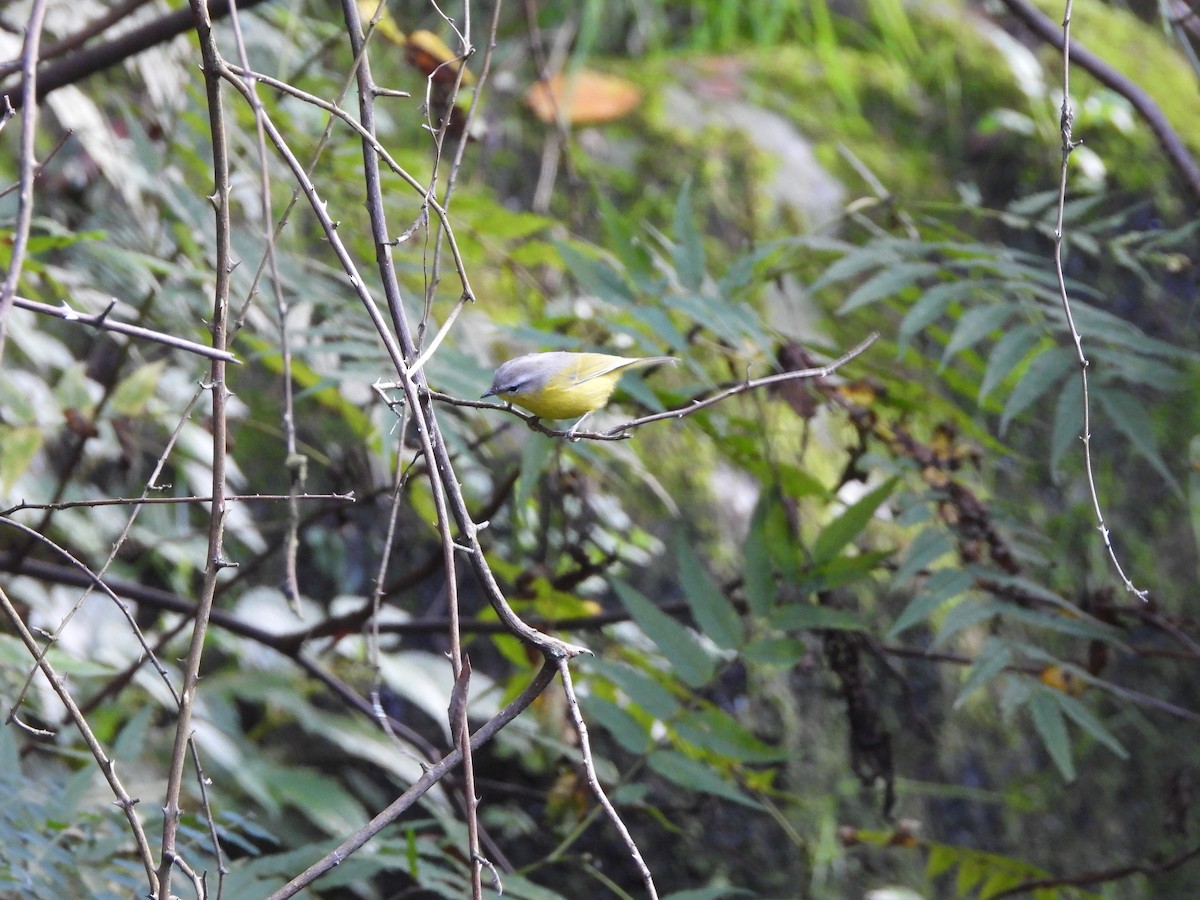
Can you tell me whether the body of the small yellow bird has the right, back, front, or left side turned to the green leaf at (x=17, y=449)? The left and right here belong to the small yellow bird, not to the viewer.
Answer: front

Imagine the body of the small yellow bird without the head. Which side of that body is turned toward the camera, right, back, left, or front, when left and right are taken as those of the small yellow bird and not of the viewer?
left

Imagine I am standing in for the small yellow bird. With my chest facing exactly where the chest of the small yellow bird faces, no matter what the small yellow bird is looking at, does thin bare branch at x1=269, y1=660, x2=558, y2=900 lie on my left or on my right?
on my left

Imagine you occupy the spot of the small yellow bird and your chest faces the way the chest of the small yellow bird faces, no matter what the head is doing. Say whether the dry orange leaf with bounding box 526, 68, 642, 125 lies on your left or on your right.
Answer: on your right
